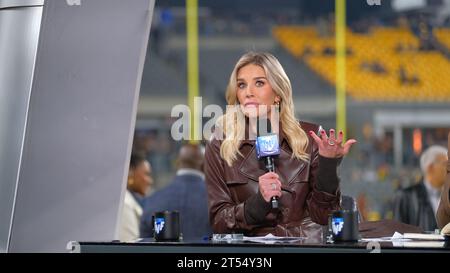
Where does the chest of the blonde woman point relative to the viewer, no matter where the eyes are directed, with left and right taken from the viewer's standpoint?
facing the viewer

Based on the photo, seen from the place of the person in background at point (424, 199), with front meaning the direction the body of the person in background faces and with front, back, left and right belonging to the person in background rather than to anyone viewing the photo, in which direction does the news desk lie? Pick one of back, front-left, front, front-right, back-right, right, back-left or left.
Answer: front-right

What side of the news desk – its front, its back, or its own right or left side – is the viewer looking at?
front

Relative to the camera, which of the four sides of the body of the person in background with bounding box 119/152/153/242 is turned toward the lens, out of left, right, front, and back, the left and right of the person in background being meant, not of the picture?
right

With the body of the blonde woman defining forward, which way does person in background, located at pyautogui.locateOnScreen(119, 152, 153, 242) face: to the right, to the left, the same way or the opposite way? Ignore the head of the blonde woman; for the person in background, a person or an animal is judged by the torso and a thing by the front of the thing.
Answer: to the left

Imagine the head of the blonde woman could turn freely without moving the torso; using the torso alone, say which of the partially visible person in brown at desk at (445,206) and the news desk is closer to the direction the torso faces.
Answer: the news desk

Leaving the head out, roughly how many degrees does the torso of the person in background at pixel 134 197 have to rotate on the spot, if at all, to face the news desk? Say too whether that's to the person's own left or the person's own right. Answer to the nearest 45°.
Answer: approximately 90° to the person's own right

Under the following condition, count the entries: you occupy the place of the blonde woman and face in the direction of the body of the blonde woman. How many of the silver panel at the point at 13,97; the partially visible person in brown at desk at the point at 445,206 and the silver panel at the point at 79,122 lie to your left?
1

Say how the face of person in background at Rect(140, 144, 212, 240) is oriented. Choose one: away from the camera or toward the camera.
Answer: away from the camera

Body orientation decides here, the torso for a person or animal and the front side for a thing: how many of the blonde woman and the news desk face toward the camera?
2

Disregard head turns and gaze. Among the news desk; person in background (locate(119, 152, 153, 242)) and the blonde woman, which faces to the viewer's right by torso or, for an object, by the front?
the person in background

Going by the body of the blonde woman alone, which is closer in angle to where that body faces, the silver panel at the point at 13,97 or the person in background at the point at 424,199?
the silver panel
